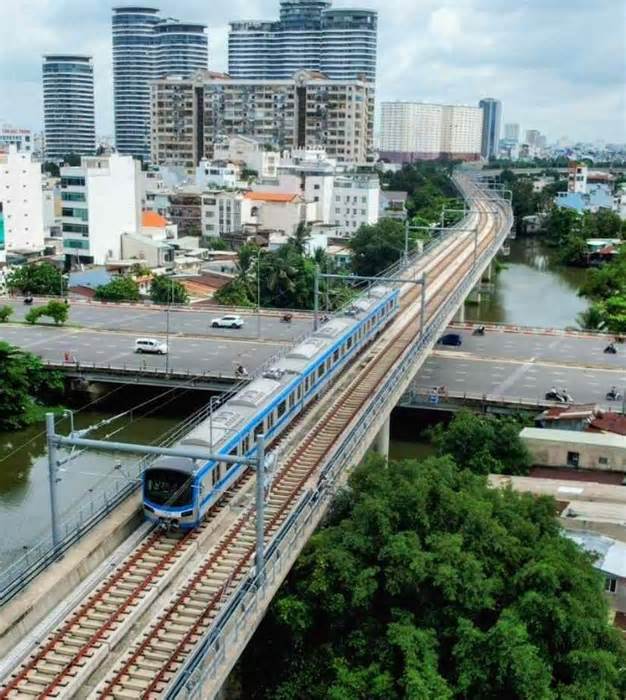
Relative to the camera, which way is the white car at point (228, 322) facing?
to the viewer's left

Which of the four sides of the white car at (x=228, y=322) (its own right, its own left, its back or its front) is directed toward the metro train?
left

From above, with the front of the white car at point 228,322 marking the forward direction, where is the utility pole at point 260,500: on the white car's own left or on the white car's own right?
on the white car's own left

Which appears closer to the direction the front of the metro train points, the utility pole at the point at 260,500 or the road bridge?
the utility pole

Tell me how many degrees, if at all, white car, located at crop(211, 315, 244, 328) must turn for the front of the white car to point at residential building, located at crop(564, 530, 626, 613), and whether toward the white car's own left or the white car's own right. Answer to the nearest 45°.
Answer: approximately 90° to the white car's own left

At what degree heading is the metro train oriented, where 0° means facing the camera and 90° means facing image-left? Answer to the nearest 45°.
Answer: approximately 45°

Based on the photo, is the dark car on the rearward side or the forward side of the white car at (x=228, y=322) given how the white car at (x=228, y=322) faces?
on the rearward side

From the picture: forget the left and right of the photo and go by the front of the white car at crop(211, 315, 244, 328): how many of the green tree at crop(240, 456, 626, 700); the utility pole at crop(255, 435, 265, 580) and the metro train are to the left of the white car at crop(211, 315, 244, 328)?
3

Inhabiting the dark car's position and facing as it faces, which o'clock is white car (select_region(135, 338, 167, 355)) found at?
The white car is roughly at 11 o'clock from the dark car.

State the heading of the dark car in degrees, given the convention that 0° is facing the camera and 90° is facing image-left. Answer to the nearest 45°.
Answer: approximately 90°

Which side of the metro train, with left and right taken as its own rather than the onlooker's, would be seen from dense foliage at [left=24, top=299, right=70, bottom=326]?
right
